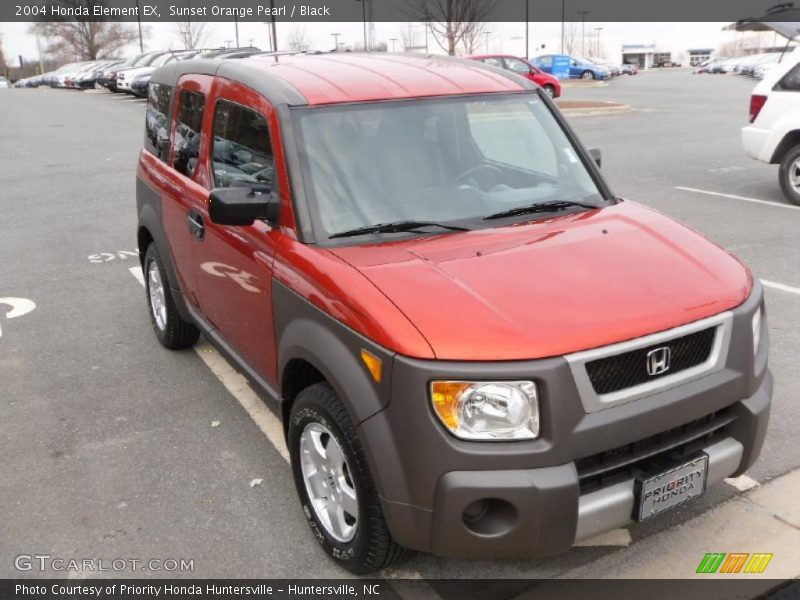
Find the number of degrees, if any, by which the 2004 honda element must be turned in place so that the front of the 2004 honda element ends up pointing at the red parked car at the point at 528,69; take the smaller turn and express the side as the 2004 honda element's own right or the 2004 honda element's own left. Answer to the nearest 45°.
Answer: approximately 135° to the 2004 honda element's own left

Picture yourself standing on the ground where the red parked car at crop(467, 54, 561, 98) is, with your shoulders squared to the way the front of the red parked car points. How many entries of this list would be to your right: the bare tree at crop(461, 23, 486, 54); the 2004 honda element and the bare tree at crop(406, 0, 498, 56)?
1

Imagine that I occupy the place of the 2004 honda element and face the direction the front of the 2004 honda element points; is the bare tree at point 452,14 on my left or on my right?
on my left

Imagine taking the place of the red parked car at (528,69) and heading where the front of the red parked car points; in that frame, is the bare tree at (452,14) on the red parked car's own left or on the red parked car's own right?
on the red parked car's own left

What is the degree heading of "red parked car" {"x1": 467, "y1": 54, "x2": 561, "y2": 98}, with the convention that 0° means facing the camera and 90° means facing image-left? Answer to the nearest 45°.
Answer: approximately 270°

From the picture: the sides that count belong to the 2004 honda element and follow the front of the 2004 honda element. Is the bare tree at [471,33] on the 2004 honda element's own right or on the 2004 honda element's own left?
on the 2004 honda element's own left

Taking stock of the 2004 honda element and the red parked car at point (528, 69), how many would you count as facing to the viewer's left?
0

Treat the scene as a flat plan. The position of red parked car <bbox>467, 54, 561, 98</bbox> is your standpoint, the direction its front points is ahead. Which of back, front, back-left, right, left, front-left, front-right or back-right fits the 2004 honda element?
right

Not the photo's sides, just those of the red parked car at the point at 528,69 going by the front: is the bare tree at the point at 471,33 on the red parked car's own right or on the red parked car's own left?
on the red parked car's own left

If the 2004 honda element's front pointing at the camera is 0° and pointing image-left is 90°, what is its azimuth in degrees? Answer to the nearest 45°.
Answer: approximately 315°
